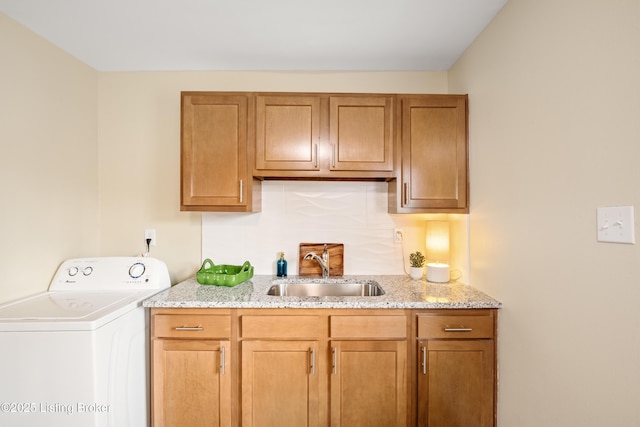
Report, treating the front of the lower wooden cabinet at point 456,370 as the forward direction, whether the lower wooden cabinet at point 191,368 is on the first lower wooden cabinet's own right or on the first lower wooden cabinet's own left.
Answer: on the first lower wooden cabinet's own right

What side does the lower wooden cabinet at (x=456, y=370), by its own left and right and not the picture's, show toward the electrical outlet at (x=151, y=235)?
right

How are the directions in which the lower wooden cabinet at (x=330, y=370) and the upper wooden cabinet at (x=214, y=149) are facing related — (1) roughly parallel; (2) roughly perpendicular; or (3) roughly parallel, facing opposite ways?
roughly parallel

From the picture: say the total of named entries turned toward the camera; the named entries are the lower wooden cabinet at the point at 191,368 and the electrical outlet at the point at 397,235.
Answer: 2

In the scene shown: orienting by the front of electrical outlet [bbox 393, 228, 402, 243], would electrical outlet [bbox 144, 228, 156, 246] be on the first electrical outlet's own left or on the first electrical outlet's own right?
on the first electrical outlet's own right

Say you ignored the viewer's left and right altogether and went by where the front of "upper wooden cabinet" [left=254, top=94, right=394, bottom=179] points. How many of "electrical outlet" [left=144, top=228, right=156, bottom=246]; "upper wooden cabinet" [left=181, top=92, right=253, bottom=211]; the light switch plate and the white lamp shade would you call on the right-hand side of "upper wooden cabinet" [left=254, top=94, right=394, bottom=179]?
2

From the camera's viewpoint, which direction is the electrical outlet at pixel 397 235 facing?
toward the camera

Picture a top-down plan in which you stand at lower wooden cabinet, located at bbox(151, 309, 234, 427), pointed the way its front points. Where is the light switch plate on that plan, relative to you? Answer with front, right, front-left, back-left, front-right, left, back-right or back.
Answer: front-left

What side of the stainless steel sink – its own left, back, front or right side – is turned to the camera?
front

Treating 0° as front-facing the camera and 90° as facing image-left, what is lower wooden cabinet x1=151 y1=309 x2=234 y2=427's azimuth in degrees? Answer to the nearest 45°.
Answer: approximately 0°

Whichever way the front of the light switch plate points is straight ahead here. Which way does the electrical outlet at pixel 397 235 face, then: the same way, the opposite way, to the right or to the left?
to the left

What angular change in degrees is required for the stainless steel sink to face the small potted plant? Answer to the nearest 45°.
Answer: approximately 90° to its left

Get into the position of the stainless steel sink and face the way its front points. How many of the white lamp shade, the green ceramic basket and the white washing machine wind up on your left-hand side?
1
